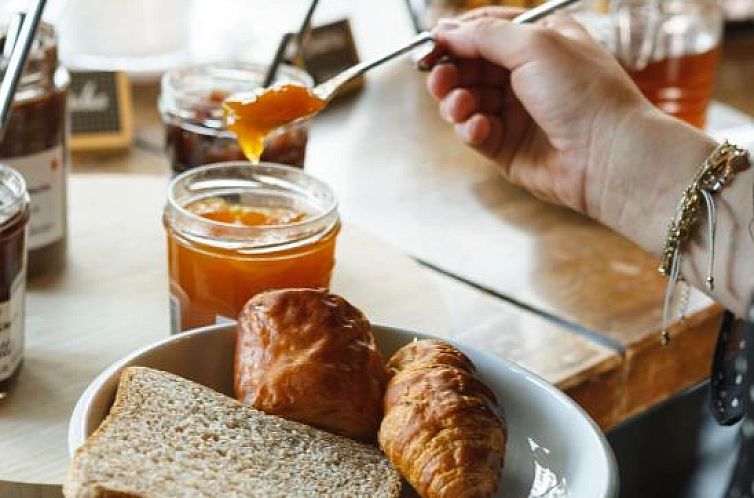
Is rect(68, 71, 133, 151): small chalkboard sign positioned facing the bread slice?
yes

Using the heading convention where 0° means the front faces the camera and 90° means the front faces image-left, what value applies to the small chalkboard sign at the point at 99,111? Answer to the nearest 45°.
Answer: approximately 0°

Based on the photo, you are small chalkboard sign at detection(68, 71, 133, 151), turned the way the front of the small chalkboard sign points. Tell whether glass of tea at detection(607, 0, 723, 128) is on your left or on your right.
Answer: on your left

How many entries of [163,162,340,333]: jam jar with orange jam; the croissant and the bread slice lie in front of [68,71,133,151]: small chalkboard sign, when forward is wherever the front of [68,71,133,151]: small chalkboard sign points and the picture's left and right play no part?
3
